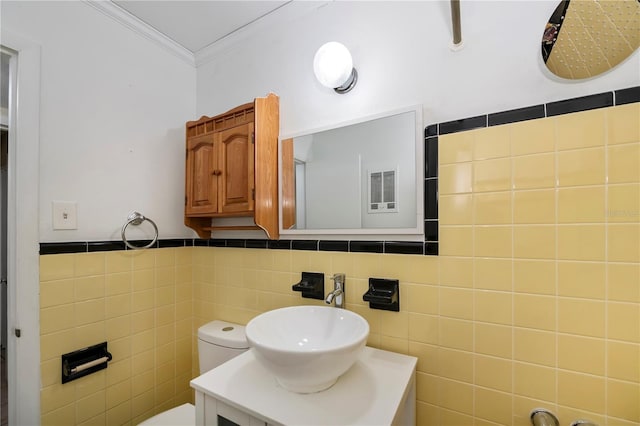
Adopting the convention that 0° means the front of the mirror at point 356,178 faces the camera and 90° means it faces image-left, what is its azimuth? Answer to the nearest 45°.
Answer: approximately 45°

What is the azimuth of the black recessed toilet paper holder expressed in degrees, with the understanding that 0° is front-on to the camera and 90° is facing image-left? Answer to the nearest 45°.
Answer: approximately 315°

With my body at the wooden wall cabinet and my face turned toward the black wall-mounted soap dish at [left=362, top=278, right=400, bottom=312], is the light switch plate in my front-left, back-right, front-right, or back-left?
back-right

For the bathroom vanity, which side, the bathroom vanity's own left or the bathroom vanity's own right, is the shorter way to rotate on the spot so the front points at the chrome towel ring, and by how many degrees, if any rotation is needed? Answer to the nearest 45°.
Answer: approximately 90° to the bathroom vanity's own right

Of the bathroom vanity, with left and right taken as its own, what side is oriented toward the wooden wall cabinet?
right

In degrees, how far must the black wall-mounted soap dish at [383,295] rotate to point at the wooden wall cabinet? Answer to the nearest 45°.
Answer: approximately 45° to its right
